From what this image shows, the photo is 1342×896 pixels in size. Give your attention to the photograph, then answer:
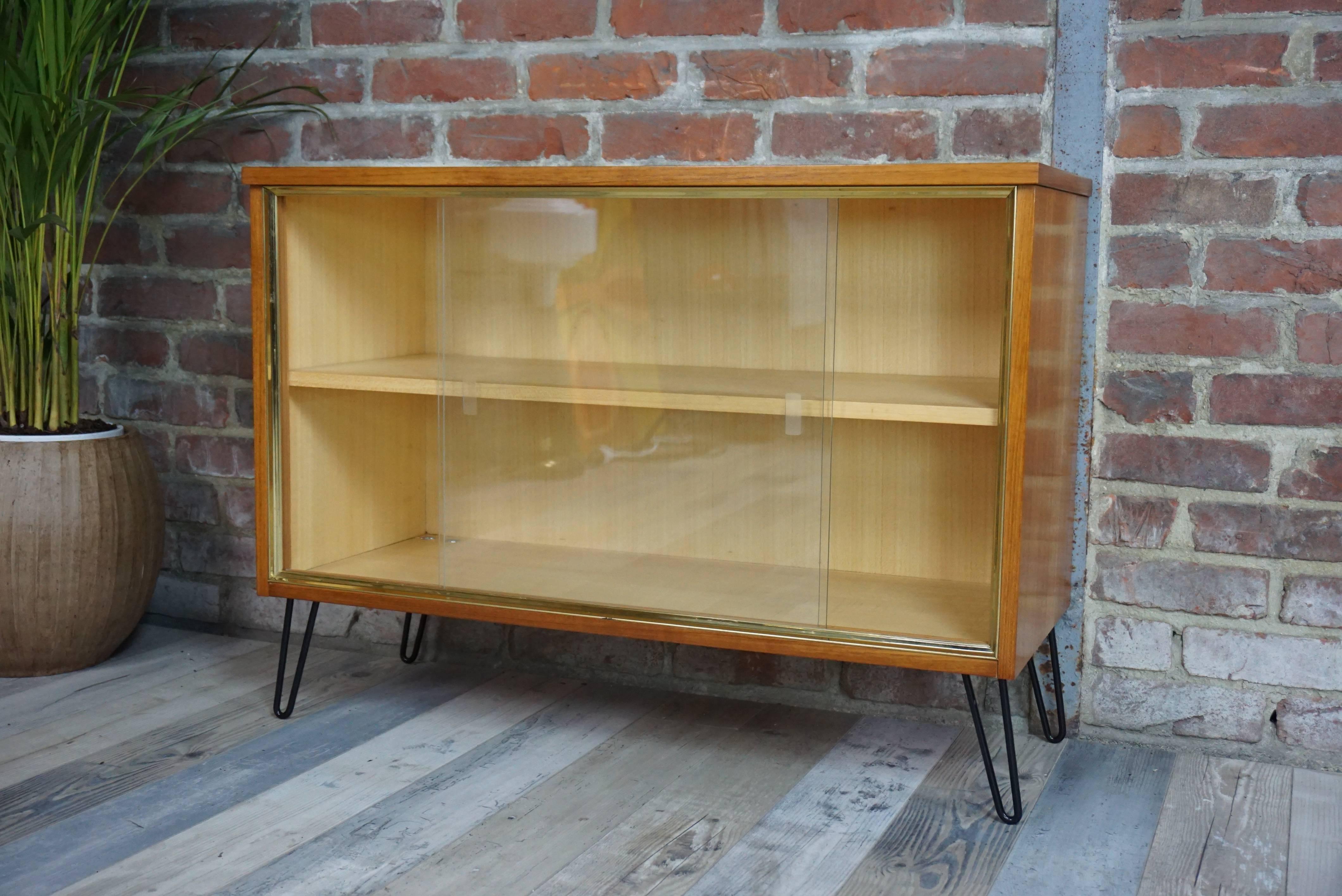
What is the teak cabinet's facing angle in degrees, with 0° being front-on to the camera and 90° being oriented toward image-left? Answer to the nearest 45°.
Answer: approximately 45°

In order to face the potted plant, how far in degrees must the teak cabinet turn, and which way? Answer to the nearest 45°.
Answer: approximately 45° to its right
